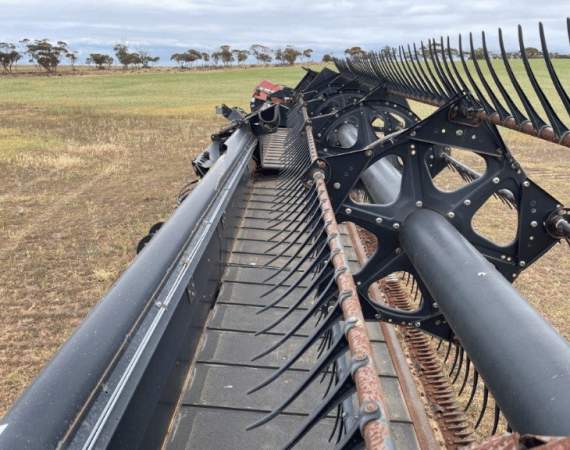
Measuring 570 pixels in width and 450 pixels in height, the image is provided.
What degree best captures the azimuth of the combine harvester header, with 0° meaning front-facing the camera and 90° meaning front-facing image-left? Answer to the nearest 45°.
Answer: approximately 270°
